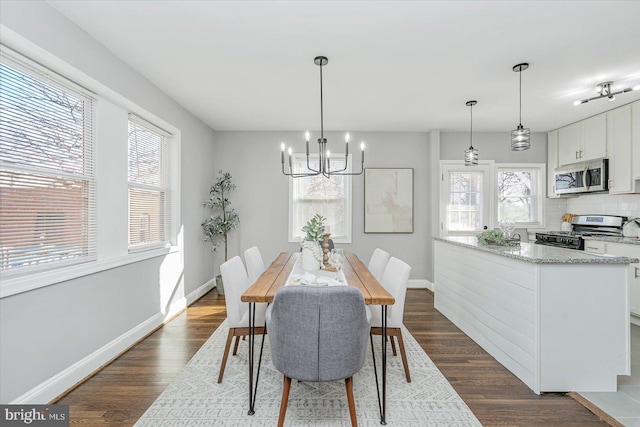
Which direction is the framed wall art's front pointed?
toward the camera

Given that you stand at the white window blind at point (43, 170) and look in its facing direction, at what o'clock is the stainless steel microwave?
The stainless steel microwave is roughly at 11 o'clock from the white window blind.

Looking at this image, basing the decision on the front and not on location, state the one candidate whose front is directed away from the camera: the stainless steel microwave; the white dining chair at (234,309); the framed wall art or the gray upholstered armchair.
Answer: the gray upholstered armchair

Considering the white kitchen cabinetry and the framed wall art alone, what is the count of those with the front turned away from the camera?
0

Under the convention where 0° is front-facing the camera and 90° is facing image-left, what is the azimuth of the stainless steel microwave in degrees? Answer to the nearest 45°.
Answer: approximately 45°

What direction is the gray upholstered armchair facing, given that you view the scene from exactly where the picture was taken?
facing away from the viewer

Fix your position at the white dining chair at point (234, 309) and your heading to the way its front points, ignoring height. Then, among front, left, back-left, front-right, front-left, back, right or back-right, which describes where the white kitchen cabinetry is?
front

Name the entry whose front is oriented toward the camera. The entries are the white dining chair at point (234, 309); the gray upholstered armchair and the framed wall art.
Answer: the framed wall art

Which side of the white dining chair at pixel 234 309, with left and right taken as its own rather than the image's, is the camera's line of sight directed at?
right

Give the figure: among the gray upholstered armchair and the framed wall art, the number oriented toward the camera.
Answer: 1

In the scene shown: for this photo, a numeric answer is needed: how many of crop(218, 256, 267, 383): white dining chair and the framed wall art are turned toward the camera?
1

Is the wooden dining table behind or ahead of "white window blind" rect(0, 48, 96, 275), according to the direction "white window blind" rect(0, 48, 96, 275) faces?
ahead

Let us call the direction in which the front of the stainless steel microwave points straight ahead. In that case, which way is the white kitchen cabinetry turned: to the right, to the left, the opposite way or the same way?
the same way

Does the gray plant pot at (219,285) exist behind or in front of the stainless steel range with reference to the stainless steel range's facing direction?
in front

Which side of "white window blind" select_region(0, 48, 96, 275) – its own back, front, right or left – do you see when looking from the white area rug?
front

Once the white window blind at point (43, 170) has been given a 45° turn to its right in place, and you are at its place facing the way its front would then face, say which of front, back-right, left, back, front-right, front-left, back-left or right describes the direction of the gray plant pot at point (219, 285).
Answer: back-left

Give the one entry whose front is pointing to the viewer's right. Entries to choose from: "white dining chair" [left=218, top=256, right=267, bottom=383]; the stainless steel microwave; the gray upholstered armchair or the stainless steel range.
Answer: the white dining chair

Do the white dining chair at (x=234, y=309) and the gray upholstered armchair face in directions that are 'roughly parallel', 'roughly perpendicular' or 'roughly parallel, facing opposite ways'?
roughly perpendicular

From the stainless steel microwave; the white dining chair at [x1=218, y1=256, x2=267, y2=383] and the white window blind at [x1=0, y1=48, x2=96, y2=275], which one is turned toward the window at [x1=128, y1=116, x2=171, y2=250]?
the stainless steel microwave
